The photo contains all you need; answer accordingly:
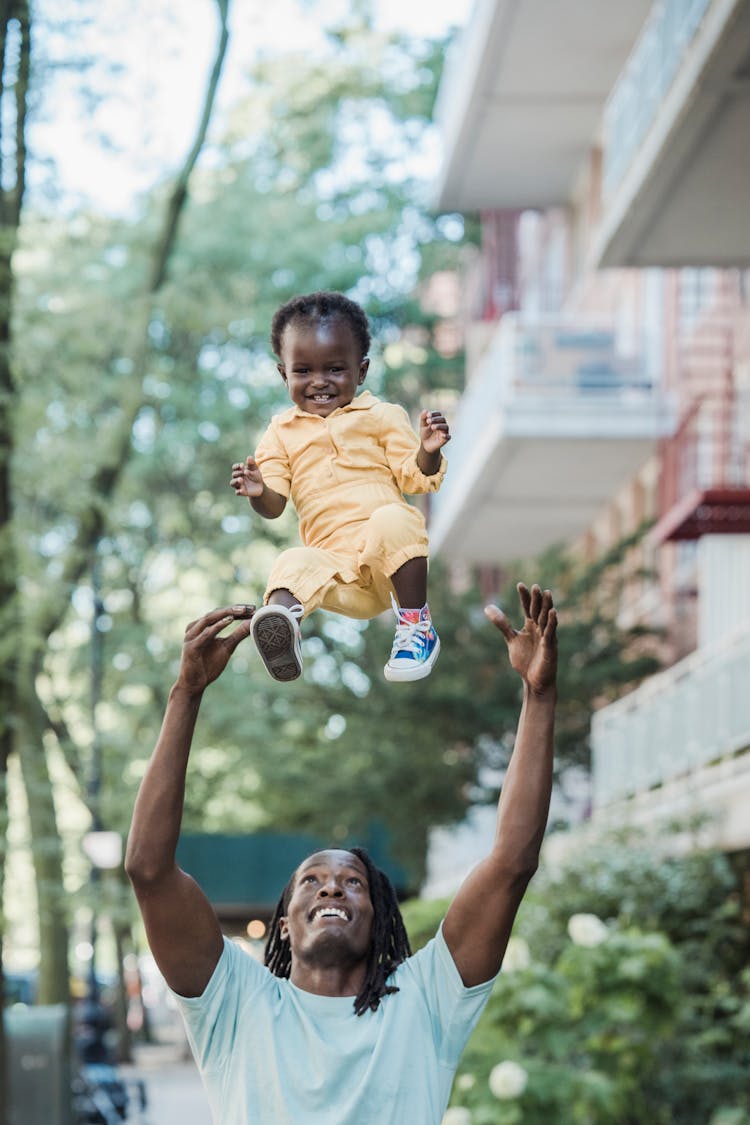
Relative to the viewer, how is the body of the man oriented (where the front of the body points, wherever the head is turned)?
toward the camera

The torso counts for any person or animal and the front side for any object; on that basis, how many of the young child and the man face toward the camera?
2

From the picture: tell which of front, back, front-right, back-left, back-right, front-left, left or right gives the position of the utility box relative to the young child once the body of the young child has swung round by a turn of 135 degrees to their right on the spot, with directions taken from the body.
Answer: front-right

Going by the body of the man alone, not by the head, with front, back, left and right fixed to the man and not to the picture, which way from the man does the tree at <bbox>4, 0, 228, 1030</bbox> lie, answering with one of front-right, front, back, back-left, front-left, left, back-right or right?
back

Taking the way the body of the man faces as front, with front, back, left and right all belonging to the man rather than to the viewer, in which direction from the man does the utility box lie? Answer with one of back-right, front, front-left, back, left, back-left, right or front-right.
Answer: back

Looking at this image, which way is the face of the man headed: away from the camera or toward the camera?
toward the camera

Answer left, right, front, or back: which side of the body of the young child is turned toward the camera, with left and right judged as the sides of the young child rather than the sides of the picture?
front

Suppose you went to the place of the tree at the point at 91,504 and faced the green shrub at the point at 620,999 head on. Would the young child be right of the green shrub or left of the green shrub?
right

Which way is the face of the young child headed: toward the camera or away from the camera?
toward the camera

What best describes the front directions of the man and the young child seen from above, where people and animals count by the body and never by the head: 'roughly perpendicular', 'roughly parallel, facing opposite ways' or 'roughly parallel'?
roughly parallel
